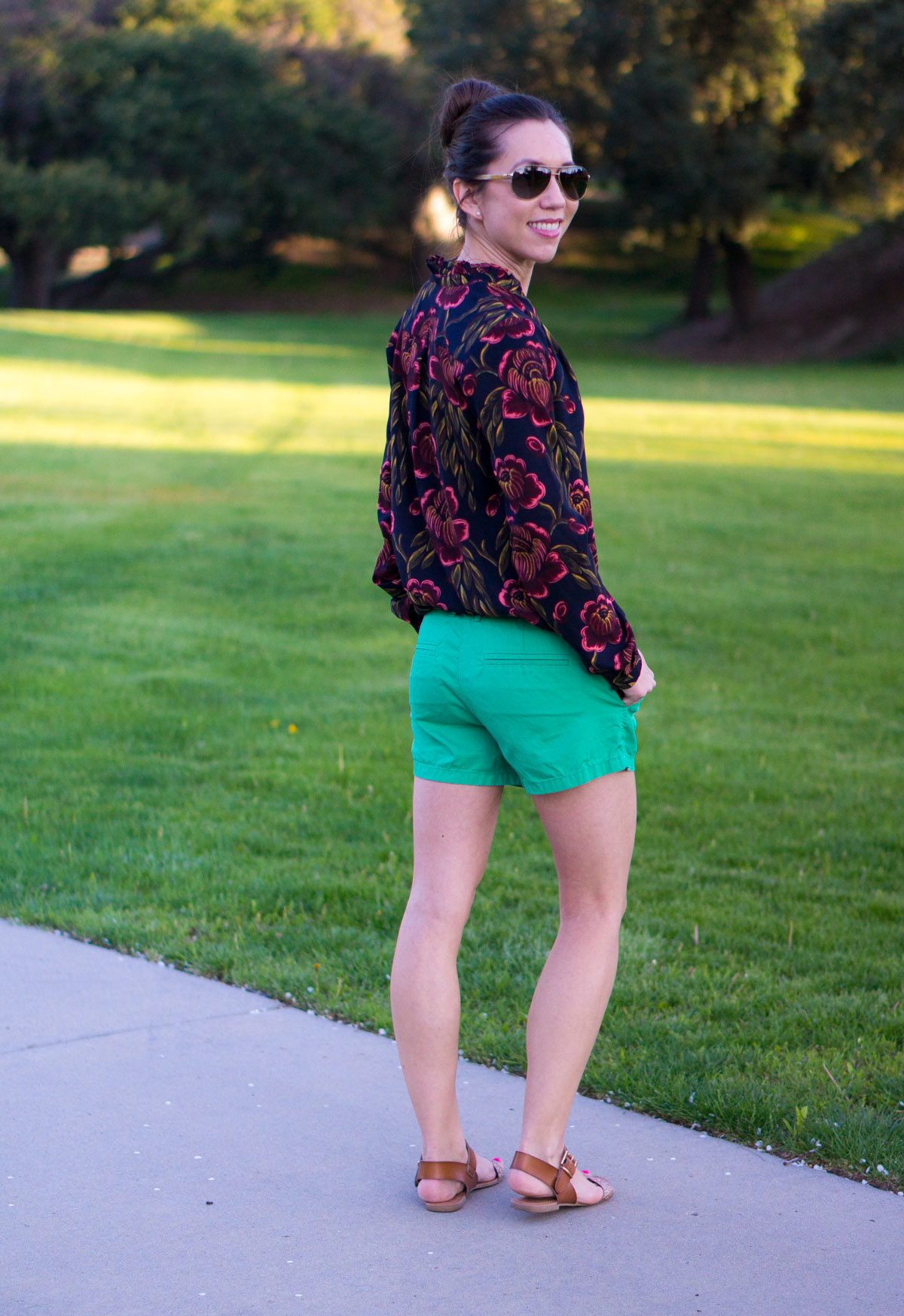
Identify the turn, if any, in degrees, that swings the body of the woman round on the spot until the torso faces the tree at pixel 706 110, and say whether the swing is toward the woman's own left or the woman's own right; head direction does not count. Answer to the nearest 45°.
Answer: approximately 45° to the woman's own left

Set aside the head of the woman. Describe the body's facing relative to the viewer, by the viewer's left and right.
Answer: facing away from the viewer and to the right of the viewer

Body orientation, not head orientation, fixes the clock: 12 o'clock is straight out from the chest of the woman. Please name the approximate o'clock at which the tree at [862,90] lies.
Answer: The tree is roughly at 11 o'clock from the woman.
